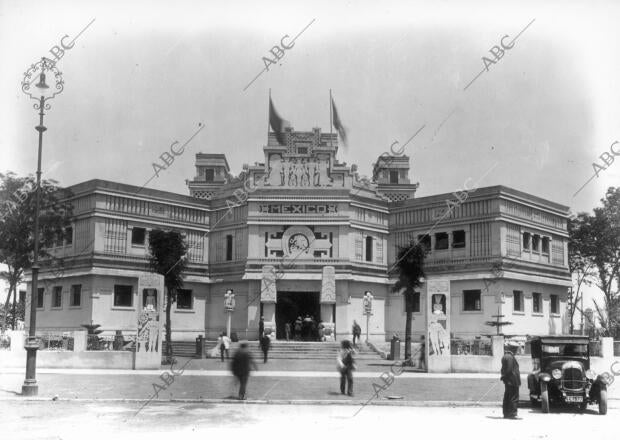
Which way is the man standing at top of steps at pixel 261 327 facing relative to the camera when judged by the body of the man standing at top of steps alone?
away from the camera

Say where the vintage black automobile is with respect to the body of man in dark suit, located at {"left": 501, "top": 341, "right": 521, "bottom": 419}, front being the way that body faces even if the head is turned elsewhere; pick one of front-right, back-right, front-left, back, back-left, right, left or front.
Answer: front-left

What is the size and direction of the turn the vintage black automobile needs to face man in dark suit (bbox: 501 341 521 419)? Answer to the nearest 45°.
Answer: approximately 45° to its right

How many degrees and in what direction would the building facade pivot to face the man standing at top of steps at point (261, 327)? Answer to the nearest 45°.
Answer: approximately 45° to its right

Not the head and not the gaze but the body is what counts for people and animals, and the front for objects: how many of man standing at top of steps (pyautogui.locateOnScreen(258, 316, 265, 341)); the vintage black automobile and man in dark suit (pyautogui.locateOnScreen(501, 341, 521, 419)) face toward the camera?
1

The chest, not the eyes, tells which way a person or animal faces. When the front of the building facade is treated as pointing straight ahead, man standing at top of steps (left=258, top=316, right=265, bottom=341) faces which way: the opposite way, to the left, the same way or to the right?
the opposite way

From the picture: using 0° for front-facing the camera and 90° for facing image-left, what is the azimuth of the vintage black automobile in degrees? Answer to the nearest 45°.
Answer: approximately 0°

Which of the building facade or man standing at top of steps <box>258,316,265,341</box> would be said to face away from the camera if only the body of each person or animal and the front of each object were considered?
the man standing at top of steps

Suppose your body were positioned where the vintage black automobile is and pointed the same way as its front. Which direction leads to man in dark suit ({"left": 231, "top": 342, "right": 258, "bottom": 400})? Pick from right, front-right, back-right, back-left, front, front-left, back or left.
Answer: right

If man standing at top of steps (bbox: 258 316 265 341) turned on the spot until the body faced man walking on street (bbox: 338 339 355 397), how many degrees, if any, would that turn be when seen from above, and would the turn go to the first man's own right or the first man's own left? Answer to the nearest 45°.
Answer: approximately 180°

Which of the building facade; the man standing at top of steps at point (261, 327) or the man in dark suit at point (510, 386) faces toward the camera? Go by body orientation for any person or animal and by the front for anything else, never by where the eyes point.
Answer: the building facade
